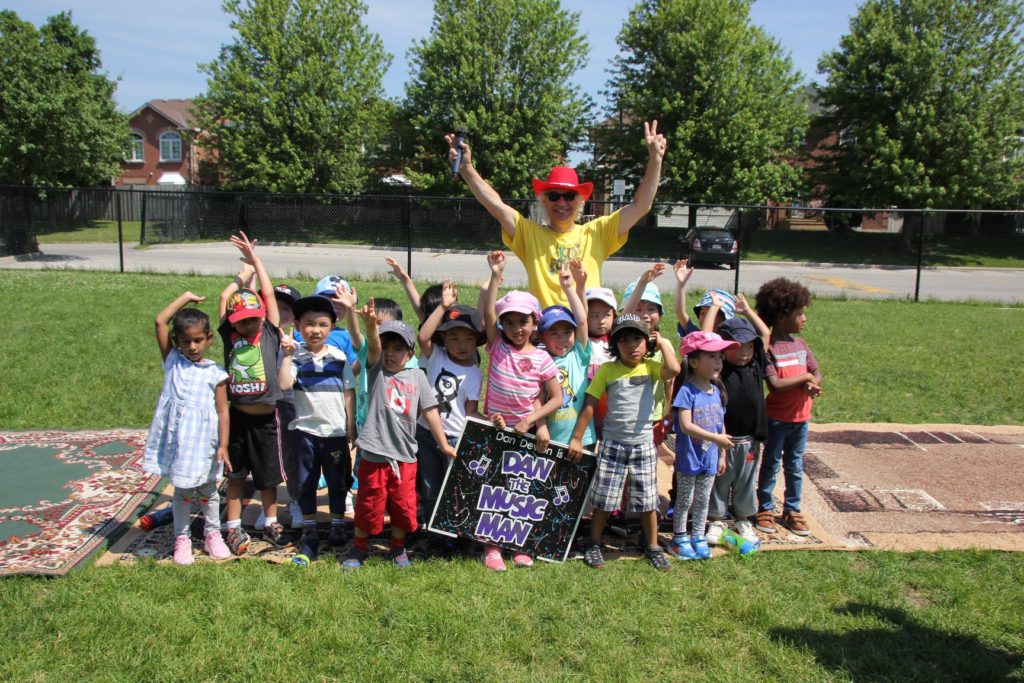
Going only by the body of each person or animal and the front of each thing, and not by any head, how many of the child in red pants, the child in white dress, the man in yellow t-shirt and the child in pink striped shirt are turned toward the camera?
4

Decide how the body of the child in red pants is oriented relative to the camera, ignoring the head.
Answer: toward the camera

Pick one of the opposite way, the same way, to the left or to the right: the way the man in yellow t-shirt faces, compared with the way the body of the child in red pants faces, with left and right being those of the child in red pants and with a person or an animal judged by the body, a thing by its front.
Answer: the same way

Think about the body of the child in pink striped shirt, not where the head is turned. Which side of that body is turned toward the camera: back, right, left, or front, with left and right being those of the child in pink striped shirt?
front

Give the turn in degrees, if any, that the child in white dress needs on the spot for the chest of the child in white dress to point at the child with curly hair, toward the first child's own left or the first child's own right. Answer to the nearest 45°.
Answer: approximately 90° to the first child's own left

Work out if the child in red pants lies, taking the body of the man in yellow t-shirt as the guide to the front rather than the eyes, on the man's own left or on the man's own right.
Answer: on the man's own right

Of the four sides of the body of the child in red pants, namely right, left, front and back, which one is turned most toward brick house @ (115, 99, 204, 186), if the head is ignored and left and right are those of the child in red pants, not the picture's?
back

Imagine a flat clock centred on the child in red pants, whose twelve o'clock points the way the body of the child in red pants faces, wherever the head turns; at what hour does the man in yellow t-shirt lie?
The man in yellow t-shirt is roughly at 8 o'clock from the child in red pants.

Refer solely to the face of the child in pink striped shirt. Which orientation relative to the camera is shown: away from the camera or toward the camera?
toward the camera

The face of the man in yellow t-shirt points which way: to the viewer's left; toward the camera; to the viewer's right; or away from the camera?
toward the camera

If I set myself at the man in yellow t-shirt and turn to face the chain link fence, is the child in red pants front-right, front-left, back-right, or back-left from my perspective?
back-left

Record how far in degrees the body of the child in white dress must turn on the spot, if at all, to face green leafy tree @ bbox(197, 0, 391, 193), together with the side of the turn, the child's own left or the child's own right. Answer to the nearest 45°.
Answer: approximately 180°

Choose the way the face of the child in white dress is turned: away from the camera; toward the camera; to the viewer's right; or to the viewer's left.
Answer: toward the camera

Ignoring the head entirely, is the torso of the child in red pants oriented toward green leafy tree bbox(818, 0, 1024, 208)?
no

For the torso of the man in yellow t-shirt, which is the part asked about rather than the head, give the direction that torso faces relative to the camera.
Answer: toward the camera

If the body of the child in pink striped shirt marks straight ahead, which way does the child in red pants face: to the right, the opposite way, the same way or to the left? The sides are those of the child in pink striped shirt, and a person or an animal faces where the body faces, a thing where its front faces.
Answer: the same way
